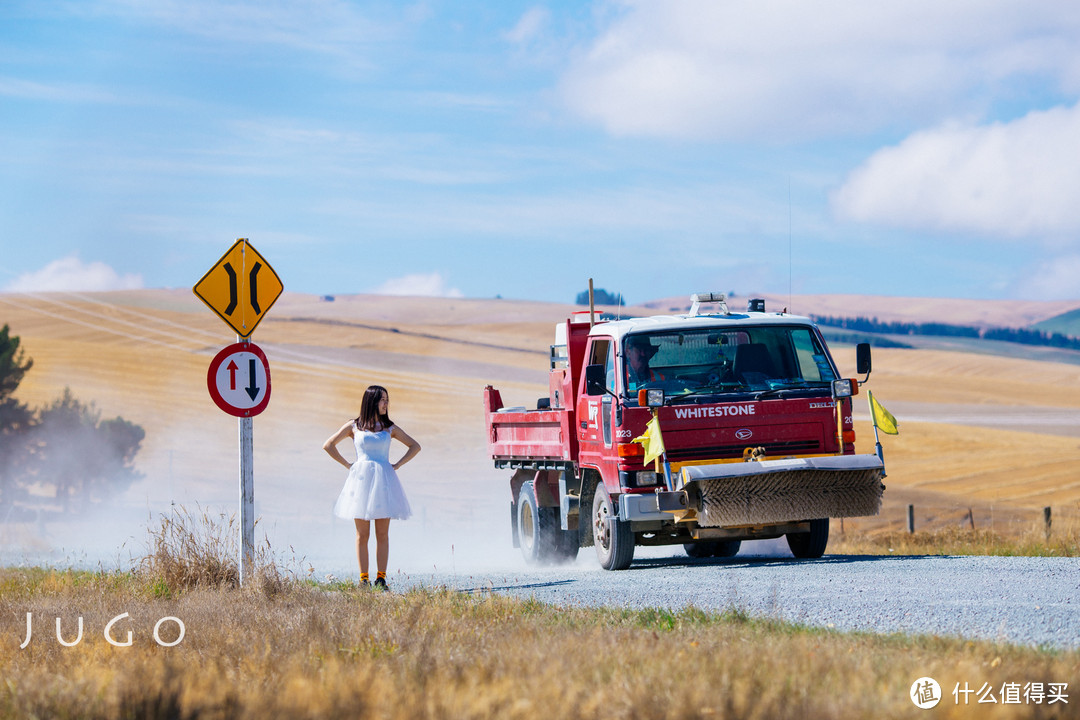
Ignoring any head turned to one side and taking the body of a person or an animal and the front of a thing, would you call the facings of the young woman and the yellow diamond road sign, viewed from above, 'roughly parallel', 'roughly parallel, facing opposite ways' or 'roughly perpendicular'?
roughly parallel

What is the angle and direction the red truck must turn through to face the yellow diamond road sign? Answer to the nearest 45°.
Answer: approximately 90° to its right

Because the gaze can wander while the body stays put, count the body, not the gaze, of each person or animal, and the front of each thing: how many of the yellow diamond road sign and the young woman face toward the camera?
2

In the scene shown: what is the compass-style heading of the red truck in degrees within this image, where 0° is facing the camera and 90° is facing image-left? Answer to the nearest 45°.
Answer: approximately 315°

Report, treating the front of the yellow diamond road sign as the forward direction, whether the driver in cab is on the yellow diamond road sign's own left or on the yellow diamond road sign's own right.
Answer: on the yellow diamond road sign's own left

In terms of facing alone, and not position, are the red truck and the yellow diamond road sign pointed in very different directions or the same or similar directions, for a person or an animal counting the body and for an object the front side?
same or similar directions

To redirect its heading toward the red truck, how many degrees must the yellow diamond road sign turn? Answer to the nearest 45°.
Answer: approximately 90° to its left

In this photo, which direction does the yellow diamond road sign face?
toward the camera

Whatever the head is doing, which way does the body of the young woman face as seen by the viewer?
toward the camera

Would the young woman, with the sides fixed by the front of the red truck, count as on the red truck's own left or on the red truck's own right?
on the red truck's own right

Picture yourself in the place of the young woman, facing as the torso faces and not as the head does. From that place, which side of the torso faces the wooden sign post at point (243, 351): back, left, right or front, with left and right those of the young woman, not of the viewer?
right
